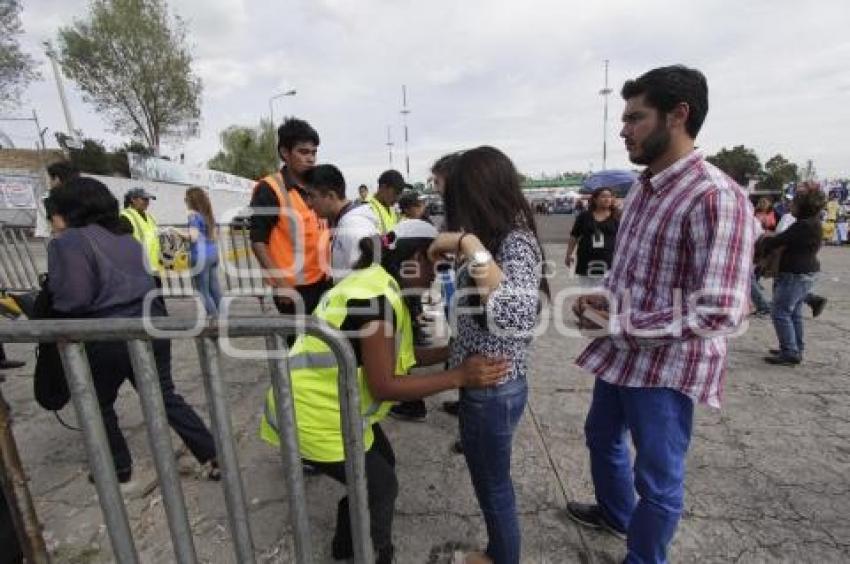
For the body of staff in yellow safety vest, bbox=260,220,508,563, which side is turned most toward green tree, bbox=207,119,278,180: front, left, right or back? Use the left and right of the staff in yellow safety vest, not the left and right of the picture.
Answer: left

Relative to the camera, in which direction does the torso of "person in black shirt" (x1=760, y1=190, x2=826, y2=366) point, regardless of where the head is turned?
to the viewer's left

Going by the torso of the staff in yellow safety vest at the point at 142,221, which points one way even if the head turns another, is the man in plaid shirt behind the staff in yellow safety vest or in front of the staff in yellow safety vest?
in front

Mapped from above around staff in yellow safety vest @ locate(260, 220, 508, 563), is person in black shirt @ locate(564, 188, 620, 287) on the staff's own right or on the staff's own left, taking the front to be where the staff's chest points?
on the staff's own left

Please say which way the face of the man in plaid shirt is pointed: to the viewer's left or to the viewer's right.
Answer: to the viewer's left

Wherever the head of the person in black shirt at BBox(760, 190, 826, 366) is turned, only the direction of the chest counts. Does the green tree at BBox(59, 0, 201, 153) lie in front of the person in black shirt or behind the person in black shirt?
in front

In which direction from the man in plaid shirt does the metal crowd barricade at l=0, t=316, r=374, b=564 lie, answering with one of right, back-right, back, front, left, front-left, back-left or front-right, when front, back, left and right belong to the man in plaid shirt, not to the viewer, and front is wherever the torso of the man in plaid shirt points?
front-left

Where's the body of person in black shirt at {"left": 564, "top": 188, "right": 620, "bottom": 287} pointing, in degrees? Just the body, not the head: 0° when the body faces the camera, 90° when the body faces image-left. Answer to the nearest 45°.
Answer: approximately 0°

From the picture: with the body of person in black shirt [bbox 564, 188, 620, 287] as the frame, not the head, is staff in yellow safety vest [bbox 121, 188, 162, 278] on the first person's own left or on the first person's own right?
on the first person's own right

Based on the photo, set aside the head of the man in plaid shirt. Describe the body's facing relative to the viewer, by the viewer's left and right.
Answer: facing to the left of the viewer

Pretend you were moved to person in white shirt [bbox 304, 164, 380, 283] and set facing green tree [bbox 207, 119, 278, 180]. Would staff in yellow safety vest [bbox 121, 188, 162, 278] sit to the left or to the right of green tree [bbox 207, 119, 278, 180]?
left

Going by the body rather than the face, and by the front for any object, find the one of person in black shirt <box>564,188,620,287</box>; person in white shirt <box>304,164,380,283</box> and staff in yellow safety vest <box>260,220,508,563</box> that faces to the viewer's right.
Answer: the staff in yellow safety vest

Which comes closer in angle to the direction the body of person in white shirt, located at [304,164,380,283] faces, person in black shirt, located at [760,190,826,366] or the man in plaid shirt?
the man in plaid shirt

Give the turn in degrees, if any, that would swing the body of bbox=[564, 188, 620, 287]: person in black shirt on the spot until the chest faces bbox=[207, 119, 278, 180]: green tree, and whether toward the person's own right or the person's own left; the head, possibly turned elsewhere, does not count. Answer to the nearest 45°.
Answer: approximately 135° to the person's own right
